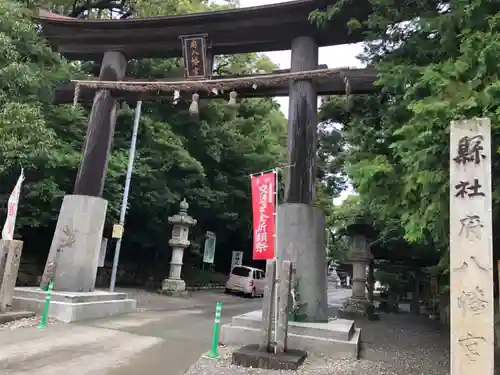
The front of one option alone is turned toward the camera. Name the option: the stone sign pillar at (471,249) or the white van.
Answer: the stone sign pillar

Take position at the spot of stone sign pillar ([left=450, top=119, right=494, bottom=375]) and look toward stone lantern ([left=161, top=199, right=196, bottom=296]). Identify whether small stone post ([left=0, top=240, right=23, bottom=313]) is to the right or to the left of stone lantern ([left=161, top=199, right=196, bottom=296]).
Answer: left

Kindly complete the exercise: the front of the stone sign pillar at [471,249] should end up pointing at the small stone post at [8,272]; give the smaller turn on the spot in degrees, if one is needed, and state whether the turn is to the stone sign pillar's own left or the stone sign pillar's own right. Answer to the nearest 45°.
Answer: approximately 90° to the stone sign pillar's own right

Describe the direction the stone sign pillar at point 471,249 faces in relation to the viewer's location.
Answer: facing the viewer

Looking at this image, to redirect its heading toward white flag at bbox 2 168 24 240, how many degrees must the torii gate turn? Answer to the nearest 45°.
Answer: approximately 45° to its right

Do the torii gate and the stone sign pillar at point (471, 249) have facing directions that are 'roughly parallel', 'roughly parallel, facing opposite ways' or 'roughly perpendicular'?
roughly parallel

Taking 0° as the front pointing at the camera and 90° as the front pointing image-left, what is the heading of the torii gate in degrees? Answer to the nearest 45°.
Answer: approximately 45°
